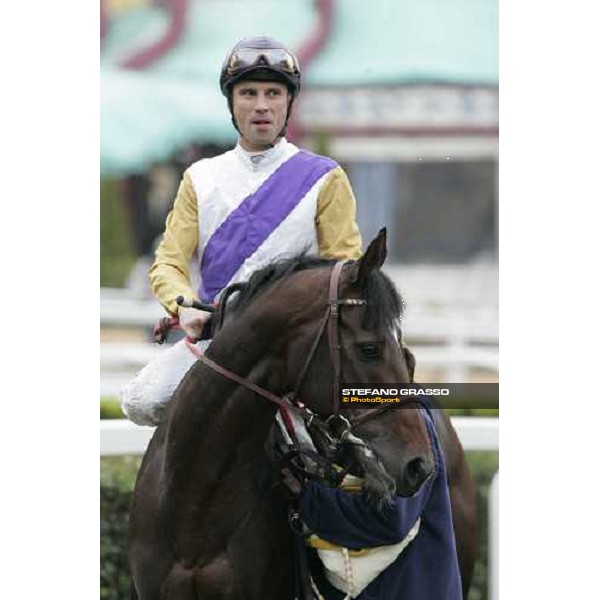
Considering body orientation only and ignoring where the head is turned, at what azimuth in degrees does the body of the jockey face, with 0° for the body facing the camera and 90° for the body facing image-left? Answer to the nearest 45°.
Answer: approximately 0°
